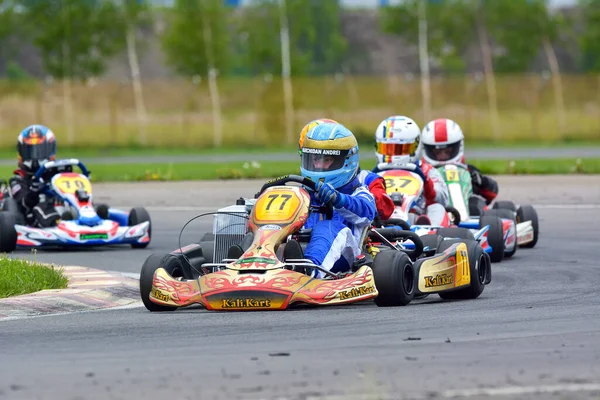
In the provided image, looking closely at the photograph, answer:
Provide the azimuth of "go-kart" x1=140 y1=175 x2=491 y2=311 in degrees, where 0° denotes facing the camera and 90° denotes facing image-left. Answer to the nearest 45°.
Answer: approximately 45°

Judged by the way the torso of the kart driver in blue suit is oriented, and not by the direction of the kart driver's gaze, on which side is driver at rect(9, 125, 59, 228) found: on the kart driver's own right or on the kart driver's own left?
on the kart driver's own right

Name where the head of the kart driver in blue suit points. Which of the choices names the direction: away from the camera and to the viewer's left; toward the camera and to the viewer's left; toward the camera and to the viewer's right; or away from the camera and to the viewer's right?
toward the camera and to the viewer's left
